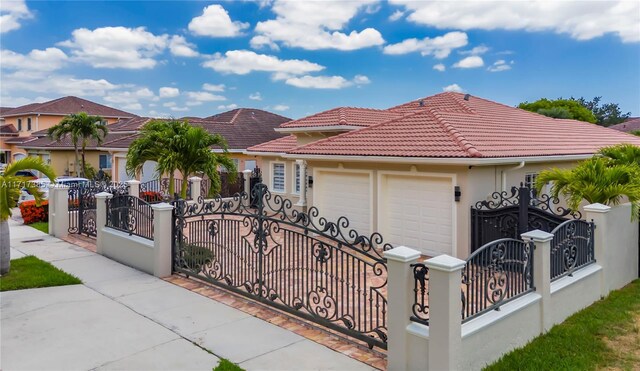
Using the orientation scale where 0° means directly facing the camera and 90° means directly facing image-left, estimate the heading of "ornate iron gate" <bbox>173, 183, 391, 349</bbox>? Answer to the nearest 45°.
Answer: approximately 45°

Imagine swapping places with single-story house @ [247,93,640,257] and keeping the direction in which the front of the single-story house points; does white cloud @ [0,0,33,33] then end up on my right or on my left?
on my right

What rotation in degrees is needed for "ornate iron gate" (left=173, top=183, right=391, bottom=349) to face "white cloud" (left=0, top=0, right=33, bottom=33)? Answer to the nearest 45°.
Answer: approximately 90° to its right

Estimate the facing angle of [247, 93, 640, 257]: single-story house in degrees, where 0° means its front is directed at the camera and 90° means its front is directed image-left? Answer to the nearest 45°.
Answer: approximately 45°

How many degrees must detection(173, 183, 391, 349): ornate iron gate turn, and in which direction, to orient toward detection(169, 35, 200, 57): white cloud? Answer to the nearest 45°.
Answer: approximately 135° to its right

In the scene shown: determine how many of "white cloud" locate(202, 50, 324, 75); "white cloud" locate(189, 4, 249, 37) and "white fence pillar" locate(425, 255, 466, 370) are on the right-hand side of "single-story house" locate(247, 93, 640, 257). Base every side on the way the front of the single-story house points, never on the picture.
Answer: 2

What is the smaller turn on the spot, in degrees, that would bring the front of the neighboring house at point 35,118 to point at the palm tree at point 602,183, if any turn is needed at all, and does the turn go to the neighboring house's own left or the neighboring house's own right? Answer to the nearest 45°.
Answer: approximately 45° to the neighboring house's own left

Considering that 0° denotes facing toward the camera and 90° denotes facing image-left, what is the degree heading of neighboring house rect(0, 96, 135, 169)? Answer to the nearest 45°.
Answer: approximately 45°

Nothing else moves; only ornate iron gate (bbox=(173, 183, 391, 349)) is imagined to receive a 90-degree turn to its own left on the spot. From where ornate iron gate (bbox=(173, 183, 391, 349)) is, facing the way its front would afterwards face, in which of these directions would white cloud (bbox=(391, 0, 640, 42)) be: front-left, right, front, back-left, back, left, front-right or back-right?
left

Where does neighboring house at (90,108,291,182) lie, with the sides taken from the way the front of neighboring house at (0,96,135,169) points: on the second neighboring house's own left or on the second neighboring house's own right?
on the second neighboring house's own left

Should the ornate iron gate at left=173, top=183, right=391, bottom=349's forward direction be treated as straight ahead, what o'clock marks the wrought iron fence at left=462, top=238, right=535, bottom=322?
The wrought iron fence is roughly at 9 o'clock from the ornate iron gate.
